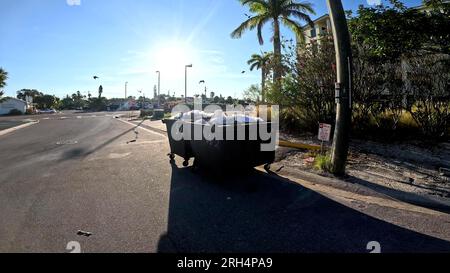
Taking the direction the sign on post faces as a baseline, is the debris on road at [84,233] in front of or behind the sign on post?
in front

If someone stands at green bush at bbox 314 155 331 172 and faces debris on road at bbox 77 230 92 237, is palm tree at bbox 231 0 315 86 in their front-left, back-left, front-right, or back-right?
back-right

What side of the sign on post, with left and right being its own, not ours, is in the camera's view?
front

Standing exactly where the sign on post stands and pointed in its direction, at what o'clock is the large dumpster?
The large dumpster is roughly at 2 o'clock from the sign on post.

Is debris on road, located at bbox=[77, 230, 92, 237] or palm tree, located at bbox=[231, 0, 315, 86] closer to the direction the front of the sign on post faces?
the debris on road

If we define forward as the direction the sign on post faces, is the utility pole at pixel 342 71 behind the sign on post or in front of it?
in front

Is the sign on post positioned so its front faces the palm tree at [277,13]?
no
